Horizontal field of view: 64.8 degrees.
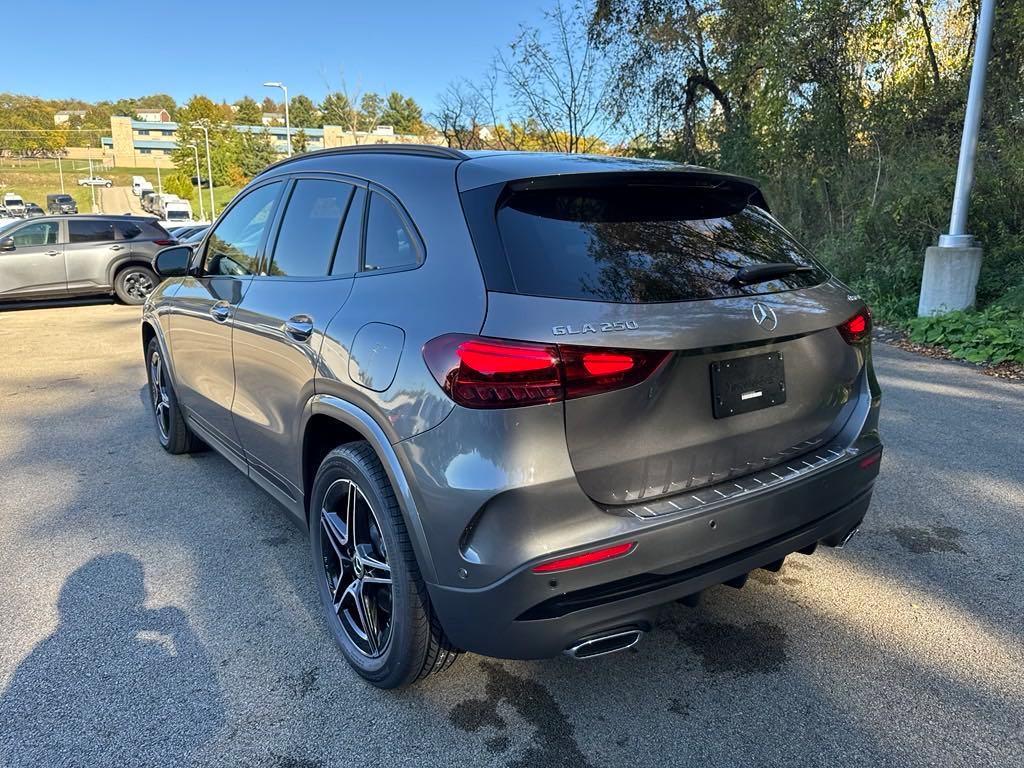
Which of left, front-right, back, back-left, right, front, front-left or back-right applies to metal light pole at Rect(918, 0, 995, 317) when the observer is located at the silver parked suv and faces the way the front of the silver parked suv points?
back-left

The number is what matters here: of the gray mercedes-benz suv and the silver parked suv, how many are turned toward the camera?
0

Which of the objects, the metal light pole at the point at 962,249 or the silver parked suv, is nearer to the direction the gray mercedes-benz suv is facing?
the silver parked suv

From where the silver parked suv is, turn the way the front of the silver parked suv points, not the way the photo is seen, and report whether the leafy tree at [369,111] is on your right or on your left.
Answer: on your right

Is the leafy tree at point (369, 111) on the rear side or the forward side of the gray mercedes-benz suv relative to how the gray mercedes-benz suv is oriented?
on the forward side

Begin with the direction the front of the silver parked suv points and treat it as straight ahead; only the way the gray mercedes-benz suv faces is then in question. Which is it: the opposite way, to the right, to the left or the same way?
to the right

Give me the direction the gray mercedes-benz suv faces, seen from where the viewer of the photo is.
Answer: facing away from the viewer and to the left of the viewer

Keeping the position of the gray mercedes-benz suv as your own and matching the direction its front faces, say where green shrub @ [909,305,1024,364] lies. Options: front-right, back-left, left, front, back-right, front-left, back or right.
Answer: right

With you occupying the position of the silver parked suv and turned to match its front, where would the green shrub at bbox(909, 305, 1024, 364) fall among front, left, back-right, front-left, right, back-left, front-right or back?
back-left

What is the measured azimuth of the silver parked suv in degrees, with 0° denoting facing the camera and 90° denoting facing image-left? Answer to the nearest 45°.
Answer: approximately 90°

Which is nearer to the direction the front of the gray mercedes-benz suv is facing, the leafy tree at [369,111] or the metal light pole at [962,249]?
the leafy tree

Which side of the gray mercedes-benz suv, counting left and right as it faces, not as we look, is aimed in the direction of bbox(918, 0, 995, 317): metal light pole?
right
